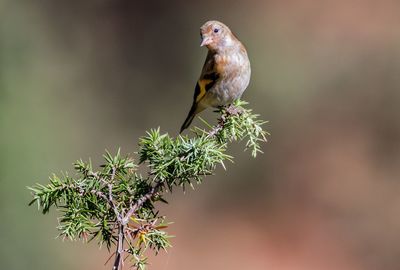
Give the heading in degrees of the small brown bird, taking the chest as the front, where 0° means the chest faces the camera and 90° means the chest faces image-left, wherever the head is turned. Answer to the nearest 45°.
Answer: approximately 315°
